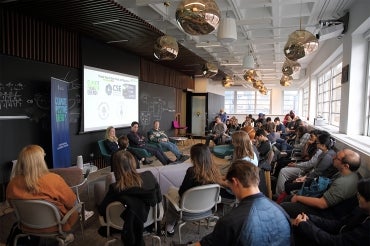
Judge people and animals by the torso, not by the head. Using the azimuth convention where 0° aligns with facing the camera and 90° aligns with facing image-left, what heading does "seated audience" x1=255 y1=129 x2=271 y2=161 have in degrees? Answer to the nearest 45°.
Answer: approximately 90°

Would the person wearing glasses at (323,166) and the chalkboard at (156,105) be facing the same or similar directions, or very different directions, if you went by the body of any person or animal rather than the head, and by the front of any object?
very different directions

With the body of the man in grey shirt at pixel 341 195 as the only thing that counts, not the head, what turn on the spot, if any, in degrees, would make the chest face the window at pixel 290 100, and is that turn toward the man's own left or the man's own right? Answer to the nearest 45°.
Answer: approximately 90° to the man's own right

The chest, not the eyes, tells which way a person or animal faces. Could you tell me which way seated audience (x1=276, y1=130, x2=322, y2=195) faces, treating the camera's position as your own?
facing to the left of the viewer

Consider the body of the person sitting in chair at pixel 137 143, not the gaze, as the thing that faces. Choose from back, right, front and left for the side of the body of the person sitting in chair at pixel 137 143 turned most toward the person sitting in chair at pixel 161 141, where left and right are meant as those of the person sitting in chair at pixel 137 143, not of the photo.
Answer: left

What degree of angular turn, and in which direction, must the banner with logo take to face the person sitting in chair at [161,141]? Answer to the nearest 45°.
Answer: approximately 90° to its left

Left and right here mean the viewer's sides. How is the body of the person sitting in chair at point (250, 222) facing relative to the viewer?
facing away from the viewer and to the left of the viewer

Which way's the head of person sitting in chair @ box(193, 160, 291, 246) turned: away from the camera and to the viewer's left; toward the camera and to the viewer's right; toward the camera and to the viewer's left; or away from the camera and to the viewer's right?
away from the camera and to the viewer's left

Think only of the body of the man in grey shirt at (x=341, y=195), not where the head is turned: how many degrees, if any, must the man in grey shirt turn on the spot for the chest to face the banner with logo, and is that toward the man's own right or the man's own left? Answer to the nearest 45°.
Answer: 0° — they already face it

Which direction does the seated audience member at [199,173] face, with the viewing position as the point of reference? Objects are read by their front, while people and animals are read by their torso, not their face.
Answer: facing away from the viewer and to the left of the viewer

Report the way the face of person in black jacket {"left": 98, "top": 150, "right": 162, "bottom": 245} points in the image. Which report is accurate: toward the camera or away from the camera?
away from the camera

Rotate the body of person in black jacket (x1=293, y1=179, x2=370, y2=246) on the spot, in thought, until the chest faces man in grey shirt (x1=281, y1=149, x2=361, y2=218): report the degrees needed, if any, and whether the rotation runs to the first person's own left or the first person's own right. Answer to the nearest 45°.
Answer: approximately 90° to the first person's own right

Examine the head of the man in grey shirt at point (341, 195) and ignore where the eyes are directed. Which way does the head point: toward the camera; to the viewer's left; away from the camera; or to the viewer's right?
to the viewer's left

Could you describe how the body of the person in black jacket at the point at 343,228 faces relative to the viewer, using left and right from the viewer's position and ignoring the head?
facing to the left of the viewer

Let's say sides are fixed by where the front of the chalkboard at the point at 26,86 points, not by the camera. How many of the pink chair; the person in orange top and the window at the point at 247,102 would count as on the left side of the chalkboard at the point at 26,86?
2

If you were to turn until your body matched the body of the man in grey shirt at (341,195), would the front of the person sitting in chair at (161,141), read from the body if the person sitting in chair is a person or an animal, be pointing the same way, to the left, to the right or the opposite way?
the opposite way

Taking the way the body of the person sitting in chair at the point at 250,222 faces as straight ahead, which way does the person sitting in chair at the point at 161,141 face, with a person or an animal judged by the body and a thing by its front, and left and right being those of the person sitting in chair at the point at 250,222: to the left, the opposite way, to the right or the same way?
the opposite way
